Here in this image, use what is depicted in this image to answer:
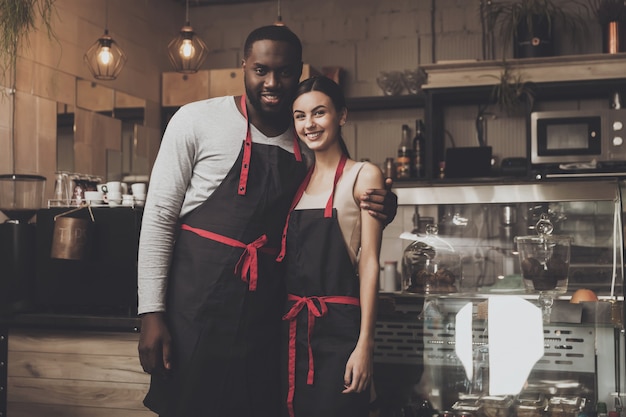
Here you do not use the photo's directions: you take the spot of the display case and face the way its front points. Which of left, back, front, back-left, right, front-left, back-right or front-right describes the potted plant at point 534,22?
back

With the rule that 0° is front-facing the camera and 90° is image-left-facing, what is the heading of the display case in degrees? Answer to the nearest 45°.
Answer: approximately 0°

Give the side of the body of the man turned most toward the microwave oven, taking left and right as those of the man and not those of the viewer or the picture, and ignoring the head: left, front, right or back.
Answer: left

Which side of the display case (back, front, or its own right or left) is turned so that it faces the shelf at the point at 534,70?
back

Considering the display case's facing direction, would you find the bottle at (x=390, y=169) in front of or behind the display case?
behind

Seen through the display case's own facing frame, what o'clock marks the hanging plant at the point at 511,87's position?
The hanging plant is roughly at 6 o'clock from the display case.

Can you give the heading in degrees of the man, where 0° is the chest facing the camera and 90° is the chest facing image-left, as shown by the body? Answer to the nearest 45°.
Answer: approximately 315°
